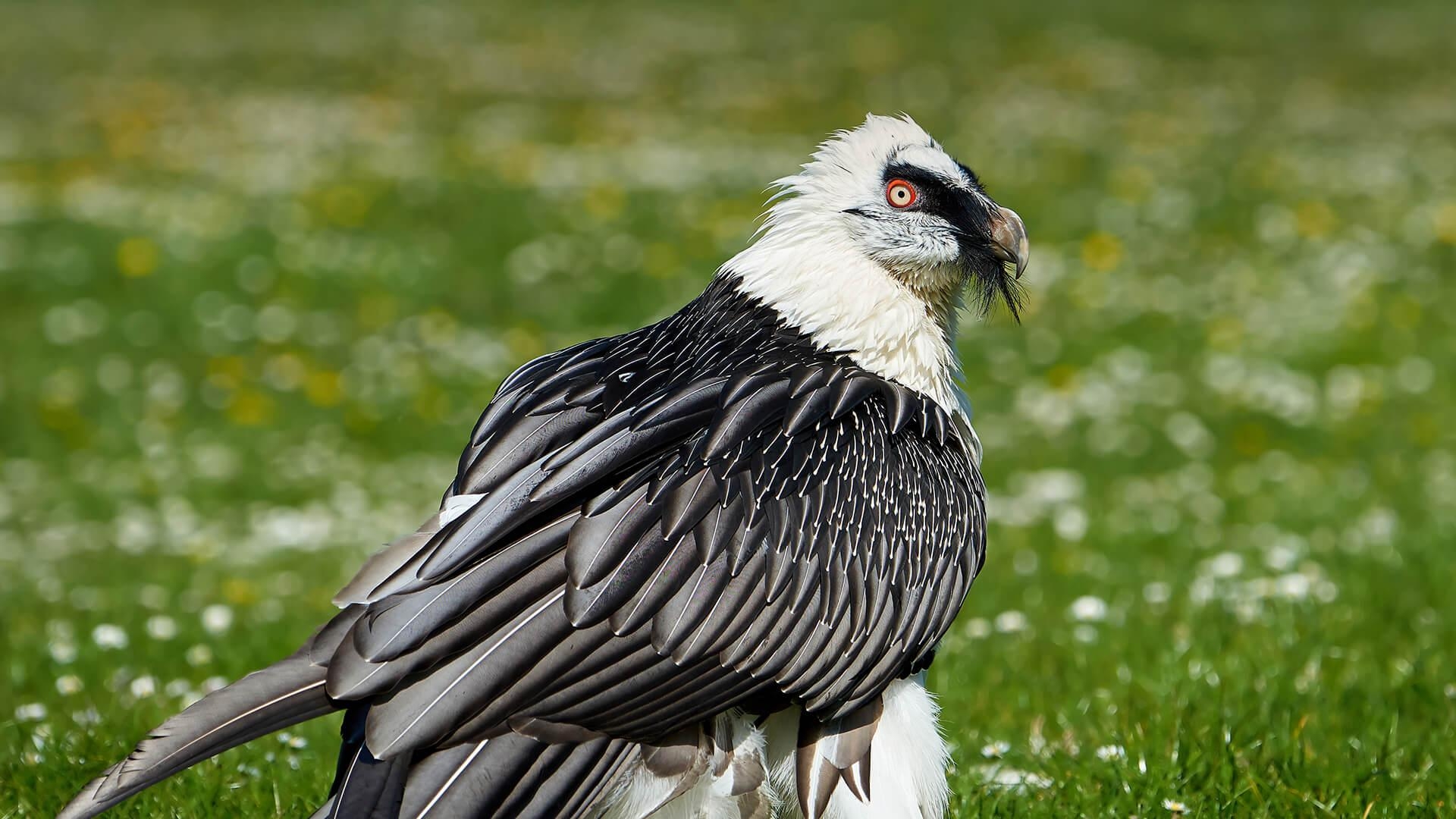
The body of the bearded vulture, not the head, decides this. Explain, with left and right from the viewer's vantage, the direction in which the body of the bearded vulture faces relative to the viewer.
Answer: facing to the right of the viewer
